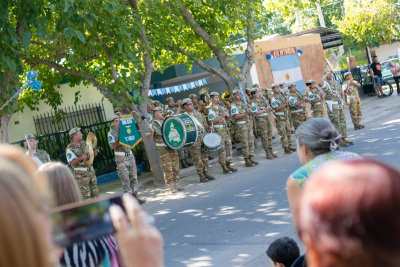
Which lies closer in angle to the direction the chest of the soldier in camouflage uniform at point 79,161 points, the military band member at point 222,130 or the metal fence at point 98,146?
the military band member

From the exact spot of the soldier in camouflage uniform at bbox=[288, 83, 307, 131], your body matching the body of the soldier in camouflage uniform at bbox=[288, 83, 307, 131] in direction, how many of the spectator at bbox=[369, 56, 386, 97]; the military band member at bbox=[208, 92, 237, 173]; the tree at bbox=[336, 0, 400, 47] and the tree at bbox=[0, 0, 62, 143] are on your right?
2
